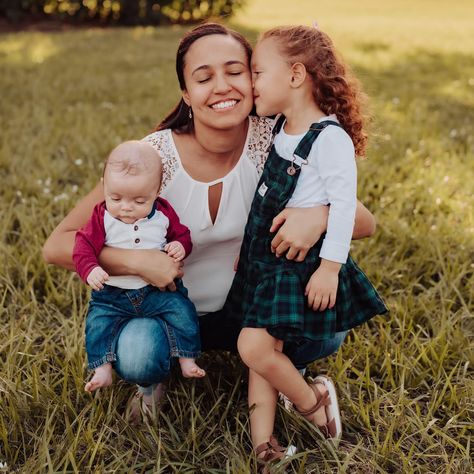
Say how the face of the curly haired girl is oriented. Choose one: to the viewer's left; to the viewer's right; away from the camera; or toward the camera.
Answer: to the viewer's left

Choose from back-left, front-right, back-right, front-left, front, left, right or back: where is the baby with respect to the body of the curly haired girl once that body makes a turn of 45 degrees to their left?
right

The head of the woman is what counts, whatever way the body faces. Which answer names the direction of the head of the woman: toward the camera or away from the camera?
toward the camera

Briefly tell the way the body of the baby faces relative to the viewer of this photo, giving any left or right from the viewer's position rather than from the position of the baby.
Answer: facing the viewer

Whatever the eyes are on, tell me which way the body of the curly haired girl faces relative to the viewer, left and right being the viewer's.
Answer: facing the viewer and to the left of the viewer

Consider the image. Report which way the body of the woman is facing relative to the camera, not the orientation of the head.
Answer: toward the camera
